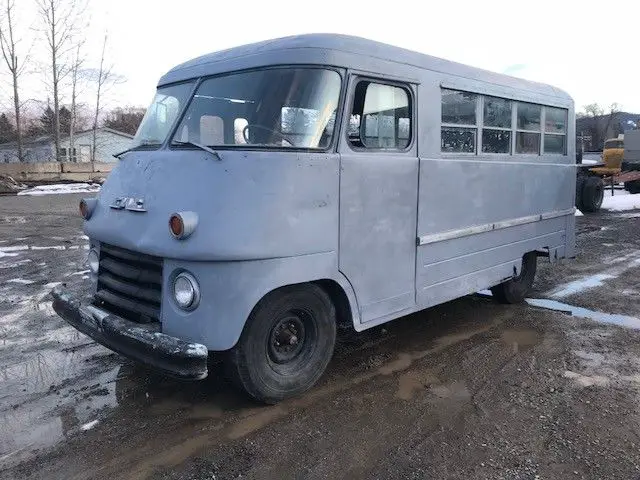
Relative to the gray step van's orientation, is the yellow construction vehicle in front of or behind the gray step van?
behind

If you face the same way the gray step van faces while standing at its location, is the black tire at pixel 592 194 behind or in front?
behind

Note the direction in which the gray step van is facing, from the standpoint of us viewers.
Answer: facing the viewer and to the left of the viewer

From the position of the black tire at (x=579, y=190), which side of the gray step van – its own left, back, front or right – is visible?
back

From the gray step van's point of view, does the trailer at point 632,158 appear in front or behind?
behind
